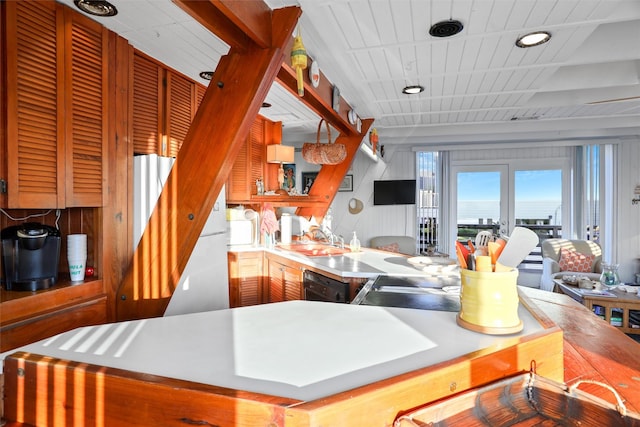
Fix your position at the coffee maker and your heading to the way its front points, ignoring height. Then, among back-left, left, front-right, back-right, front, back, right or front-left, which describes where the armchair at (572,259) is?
left

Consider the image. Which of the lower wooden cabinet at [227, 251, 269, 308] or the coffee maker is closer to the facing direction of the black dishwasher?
the coffee maker

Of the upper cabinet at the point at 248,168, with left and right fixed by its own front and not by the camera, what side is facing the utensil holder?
front

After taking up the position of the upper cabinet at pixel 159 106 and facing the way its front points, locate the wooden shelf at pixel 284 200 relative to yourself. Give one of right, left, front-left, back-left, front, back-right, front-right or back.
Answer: left

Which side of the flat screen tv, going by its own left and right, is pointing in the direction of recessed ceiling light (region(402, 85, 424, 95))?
front

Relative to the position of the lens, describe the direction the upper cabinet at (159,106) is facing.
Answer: facing the viewer and to the right of the viewer

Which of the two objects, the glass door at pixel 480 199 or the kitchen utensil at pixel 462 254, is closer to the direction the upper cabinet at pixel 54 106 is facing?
the kitchen utensil

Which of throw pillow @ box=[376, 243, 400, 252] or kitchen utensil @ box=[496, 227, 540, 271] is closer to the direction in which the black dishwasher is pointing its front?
the kitchen utensil

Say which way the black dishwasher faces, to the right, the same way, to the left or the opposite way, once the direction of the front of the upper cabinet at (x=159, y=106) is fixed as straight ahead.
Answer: to the right

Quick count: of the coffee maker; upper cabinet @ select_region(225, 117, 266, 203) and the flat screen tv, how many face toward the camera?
3

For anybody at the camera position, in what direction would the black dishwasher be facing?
facing the viewer and to the left of the viewer

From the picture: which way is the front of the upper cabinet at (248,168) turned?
toward the camera

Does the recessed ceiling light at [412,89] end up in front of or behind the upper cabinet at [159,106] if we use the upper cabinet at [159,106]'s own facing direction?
in front

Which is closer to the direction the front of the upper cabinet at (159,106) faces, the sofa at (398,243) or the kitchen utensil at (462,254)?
the kitchen utensil
